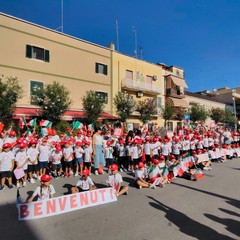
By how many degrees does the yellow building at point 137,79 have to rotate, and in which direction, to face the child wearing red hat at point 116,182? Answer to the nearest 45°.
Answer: approximately 45° to its right

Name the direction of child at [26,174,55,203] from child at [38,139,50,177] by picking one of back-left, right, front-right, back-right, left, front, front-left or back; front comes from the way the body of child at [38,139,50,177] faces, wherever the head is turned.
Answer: front

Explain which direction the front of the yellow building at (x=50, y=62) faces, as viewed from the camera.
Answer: facing the viewer and to the right of the viewer

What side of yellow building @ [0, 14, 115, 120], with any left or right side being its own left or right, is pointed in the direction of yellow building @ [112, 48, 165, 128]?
left

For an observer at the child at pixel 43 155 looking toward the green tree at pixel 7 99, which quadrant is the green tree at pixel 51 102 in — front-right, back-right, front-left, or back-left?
front-right

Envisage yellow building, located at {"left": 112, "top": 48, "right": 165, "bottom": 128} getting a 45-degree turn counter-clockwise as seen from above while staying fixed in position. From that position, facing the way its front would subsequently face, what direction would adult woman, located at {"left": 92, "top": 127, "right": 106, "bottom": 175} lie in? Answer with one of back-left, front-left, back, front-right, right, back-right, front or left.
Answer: right

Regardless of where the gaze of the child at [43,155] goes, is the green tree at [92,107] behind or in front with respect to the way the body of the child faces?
behind

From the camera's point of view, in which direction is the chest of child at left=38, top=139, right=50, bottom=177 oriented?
toward the camera

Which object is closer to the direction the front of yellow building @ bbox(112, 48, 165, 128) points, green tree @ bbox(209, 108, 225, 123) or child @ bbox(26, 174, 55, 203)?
the child

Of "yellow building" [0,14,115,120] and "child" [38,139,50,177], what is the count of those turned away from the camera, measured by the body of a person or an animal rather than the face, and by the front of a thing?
0

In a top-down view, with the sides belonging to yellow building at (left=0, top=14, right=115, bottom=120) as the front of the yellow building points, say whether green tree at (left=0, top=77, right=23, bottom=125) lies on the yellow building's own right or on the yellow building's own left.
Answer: on the yellow building's own right

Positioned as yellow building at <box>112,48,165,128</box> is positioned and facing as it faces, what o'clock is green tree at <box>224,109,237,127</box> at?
The green tree is roughly at 9 o'clock from the yellow building.

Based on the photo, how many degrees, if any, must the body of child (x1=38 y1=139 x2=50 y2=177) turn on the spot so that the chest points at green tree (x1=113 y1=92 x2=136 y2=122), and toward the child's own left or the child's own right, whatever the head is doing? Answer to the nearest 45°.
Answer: approximately 135° to the child's own left

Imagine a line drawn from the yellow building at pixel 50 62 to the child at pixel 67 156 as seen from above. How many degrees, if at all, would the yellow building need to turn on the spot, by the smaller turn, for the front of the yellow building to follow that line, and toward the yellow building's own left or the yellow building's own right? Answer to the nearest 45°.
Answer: approximately 45° to the yellow building's own right

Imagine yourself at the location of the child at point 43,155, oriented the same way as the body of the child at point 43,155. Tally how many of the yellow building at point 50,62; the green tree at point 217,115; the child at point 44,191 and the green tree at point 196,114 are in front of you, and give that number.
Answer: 1

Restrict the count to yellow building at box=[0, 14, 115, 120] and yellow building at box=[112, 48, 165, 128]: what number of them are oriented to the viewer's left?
0

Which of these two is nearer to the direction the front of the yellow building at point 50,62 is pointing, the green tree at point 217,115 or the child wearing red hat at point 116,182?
the child wearing red hat
